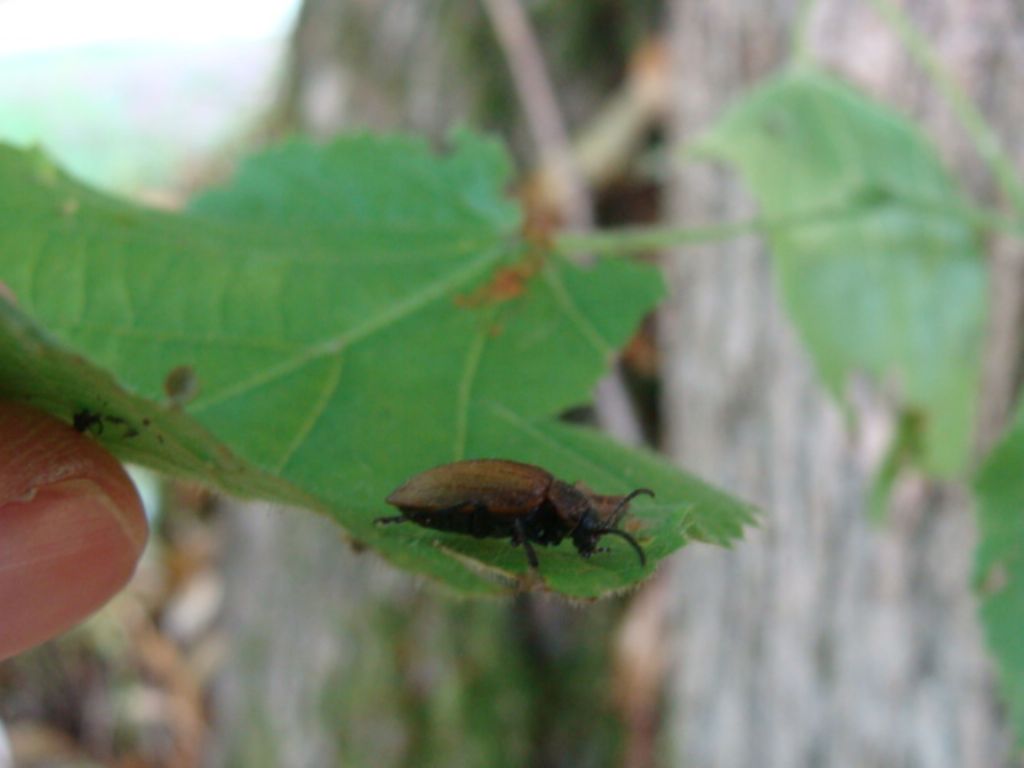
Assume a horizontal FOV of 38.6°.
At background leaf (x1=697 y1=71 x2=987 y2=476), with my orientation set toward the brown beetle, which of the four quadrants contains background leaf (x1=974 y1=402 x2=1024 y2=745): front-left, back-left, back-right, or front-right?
front-left

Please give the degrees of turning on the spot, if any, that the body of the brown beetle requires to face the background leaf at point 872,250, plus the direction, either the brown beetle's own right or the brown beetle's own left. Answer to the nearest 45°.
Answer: approximately 45° to the brown beetle's own left

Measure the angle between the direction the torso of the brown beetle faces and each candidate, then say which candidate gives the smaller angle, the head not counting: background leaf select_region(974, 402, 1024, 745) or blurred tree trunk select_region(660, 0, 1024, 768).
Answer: the background leaf

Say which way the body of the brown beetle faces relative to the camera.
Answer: to the viewer's right

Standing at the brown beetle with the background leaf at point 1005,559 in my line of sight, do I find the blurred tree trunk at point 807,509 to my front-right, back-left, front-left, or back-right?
front-left

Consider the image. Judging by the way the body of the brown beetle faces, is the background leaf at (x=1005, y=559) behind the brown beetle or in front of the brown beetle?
in front

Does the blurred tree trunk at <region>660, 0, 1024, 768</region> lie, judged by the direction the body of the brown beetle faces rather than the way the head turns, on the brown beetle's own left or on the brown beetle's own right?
on the brown beetle's own left

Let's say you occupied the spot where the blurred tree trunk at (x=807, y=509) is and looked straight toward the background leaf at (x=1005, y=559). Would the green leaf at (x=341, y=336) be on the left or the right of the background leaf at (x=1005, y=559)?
right
